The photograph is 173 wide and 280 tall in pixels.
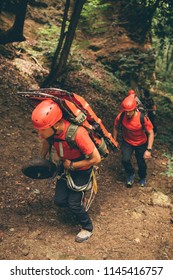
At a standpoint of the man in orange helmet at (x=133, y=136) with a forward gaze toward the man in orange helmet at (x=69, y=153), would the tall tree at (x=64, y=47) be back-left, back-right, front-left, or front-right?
back-right

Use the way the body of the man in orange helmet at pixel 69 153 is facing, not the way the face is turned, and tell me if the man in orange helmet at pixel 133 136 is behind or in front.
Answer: behind

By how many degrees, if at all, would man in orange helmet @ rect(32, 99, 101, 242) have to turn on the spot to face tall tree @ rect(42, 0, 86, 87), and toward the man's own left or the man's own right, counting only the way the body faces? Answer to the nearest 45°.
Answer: approximately 135° to the man's own right

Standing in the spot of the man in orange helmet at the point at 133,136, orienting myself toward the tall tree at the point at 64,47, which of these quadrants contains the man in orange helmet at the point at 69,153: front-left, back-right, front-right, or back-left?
back-left

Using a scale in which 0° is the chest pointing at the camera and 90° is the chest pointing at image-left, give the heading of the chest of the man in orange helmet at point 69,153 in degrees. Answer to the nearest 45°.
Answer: approximately 45°
